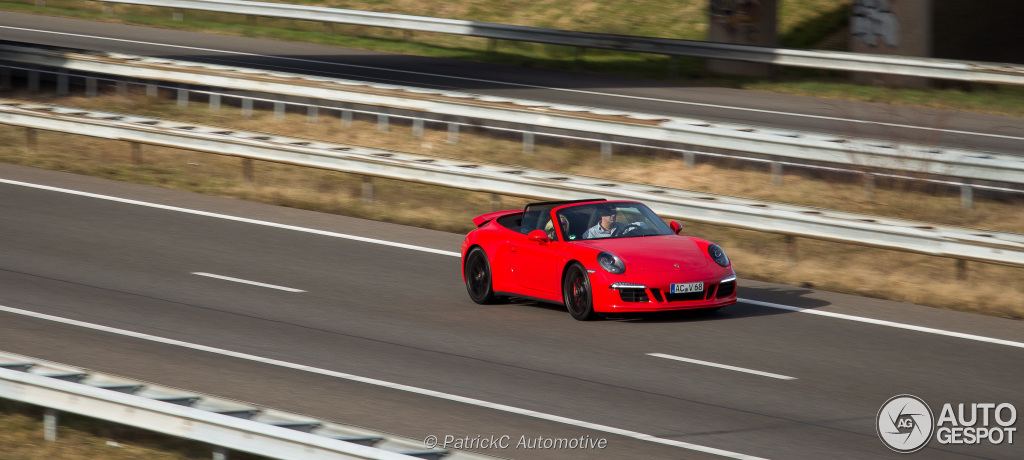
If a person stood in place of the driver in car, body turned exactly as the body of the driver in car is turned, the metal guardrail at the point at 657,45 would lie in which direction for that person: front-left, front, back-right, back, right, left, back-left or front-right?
back-left

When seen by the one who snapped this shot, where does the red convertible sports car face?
facing the viewer and to the right of the viewer
